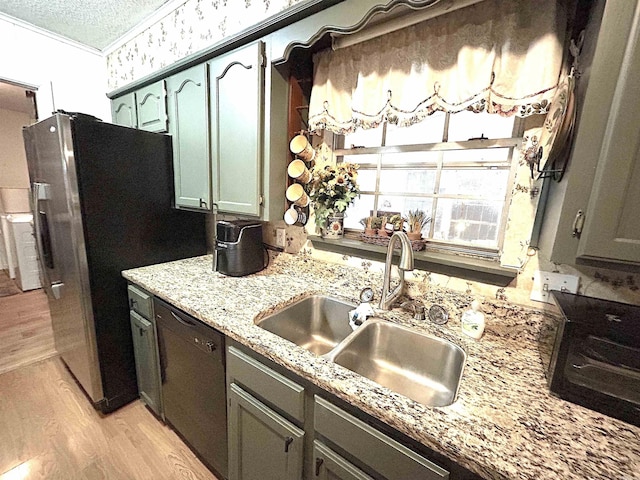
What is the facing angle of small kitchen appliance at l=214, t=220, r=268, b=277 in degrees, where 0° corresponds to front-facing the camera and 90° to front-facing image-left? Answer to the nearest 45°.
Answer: approximately 45°

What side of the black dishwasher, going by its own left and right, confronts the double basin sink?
left

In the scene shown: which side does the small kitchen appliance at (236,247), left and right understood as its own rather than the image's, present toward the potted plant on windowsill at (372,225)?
left

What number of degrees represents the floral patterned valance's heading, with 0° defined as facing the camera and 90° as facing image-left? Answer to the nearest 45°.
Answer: approximately 45°

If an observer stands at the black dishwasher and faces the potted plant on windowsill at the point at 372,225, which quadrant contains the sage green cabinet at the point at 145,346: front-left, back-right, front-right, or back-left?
back-left

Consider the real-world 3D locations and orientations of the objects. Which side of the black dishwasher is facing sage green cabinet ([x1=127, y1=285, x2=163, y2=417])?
right
